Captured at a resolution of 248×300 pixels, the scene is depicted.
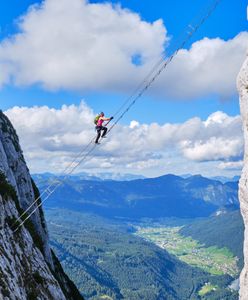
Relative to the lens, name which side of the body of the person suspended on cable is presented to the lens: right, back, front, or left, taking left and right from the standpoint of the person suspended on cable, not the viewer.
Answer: right
